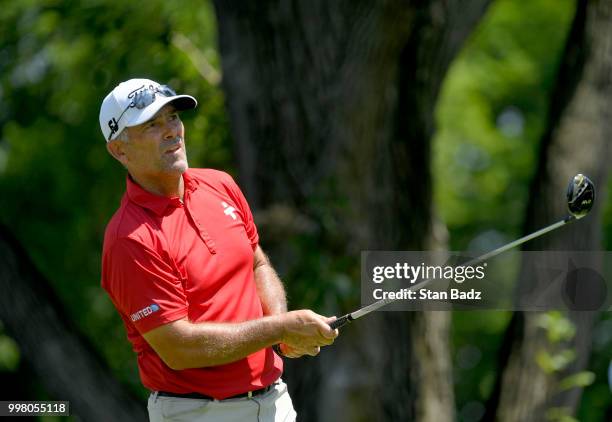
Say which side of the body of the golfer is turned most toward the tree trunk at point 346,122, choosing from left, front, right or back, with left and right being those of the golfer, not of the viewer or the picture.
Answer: left

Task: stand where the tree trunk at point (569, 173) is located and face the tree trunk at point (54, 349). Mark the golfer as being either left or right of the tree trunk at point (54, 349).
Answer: left

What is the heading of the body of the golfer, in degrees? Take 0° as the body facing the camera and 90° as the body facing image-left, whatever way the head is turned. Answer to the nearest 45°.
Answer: approximately 315°

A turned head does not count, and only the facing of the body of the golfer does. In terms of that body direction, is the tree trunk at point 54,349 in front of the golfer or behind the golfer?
behind

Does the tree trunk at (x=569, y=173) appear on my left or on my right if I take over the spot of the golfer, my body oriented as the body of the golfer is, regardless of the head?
on my left
